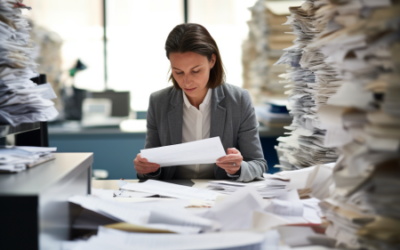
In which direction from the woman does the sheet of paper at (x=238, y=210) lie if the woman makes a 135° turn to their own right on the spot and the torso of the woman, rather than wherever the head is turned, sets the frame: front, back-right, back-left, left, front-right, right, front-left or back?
back-left

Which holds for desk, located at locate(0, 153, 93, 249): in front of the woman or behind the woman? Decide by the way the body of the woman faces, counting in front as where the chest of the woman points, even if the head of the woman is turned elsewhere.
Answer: in front

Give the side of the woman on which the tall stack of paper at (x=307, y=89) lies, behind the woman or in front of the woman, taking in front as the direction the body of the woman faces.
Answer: in front

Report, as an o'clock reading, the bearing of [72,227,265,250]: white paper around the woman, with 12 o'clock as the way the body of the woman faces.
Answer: The white paper is roughly at 12 o'clock from the woman.

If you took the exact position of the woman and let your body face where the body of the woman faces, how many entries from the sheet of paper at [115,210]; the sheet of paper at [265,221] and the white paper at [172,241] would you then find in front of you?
3

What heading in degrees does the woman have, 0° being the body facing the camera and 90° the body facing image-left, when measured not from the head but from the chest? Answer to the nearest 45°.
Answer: approximately 0°

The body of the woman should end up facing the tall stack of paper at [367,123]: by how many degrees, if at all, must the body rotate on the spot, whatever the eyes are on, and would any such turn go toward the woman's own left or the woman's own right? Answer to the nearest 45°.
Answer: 0° — they already face it

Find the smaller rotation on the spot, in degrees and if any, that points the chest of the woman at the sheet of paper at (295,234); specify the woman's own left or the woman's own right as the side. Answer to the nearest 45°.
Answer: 0° — they already face it

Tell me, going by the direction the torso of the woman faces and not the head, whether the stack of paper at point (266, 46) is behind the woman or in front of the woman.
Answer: behind
